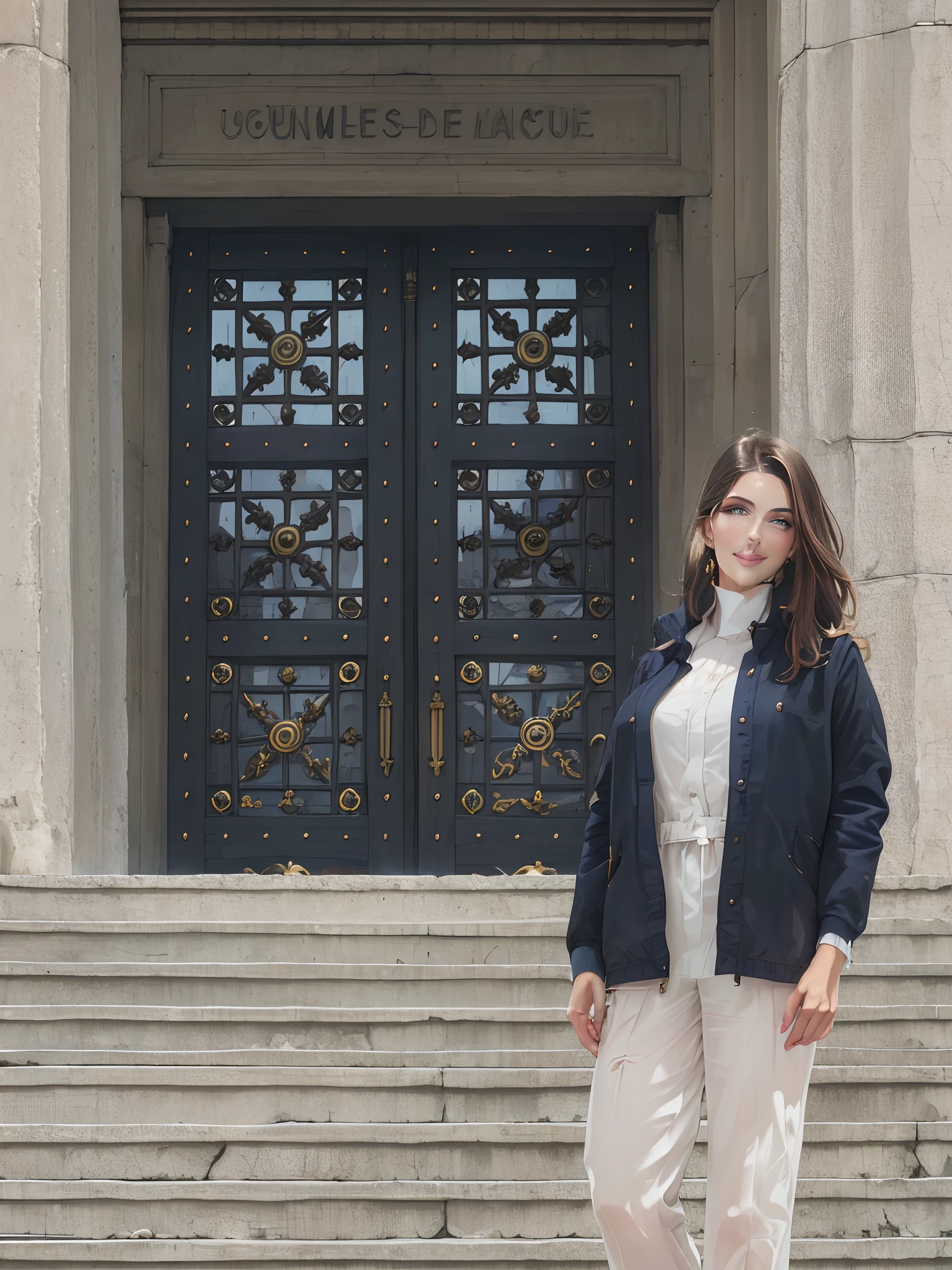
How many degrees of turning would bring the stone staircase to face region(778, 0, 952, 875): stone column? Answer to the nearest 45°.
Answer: approximately 135° to its left

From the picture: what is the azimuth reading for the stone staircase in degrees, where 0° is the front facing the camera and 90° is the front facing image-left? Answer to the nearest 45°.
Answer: approximately 0°

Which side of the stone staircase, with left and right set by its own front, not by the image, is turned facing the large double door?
back
